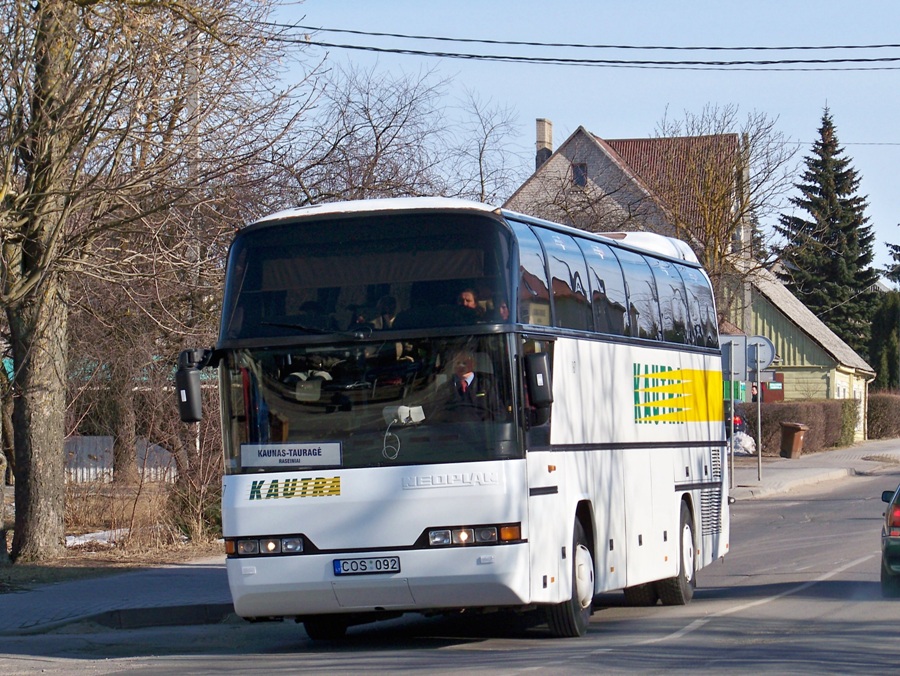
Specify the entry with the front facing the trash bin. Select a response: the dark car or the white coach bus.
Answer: the dark car

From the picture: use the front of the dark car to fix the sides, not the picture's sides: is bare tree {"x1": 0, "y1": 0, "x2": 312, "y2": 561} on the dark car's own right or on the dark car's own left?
on the dark car's own left

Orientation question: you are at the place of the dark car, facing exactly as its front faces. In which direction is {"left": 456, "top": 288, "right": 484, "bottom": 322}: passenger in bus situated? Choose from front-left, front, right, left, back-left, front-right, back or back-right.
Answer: back-left

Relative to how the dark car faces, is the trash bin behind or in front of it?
in front

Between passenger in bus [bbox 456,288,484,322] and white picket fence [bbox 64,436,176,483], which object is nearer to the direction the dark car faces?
the white picket fence

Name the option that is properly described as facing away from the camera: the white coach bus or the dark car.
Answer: the dark car

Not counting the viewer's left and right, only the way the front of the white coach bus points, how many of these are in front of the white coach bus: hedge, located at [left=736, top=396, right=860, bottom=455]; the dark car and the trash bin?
0

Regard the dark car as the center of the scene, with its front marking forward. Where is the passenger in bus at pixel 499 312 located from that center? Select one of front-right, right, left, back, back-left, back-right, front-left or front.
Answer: back-left

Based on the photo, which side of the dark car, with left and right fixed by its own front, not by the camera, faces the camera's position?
back

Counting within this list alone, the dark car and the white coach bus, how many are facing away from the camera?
1

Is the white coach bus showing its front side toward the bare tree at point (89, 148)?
no

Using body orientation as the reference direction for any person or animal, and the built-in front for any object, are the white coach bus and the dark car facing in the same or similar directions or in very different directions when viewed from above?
very different directions

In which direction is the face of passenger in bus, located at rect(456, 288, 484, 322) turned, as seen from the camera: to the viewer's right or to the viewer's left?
to the viewer's left

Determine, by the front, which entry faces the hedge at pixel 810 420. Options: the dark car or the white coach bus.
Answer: the dark car

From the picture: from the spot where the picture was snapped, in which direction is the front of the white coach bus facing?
facing the viewer and to the left of the viewer

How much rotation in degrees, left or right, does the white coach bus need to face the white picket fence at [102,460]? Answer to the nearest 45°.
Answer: approximately 90° to its right

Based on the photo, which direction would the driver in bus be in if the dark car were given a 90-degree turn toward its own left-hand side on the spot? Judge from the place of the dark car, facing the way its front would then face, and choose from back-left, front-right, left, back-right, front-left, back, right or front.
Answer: front-left

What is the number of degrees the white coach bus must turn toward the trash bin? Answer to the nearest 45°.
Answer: approximately 135° to its right
